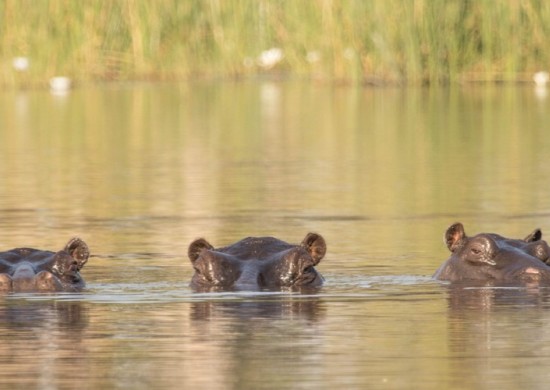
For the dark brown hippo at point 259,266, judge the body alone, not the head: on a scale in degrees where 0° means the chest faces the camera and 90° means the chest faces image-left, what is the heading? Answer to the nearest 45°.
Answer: approximately 0°

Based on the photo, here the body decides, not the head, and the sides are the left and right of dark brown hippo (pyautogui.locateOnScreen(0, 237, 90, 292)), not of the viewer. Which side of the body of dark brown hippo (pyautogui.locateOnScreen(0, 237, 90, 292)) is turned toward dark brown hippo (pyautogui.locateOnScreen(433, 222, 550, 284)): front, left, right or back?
left

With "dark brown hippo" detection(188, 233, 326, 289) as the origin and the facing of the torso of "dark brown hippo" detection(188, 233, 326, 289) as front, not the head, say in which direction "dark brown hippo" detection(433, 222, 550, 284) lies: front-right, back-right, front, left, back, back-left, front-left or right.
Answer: left

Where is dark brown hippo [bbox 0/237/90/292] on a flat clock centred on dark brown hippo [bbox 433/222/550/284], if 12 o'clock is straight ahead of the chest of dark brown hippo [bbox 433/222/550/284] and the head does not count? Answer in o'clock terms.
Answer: dark brown hippo [bbox 0/237/90/292] is roughly at 4 o'clock from dark brown hippo [bbox 433/222/550/284].

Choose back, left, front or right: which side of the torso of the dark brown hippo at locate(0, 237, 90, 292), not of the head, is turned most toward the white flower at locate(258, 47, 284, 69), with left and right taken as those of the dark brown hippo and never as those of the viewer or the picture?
back

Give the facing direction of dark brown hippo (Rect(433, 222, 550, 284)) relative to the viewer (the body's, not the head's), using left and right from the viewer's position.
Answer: facing the viewer and to the right of the viewer

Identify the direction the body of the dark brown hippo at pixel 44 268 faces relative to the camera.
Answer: toward the camera

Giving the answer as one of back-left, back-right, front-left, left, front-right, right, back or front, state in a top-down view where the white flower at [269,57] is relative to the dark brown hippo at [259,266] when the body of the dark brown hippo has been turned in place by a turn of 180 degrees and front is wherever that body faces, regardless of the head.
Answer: front

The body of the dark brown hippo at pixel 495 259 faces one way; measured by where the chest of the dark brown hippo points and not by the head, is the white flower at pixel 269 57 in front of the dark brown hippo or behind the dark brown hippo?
behind

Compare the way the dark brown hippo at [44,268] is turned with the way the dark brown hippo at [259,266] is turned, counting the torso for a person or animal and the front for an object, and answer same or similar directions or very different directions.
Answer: same or similar directions

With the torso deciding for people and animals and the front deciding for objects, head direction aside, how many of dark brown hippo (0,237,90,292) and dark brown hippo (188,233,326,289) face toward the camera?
2

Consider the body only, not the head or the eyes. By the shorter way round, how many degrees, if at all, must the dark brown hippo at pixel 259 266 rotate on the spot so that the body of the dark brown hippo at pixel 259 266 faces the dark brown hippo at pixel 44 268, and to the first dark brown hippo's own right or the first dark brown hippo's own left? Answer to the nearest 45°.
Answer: approximately 90° to the first dark brown hippo's own right

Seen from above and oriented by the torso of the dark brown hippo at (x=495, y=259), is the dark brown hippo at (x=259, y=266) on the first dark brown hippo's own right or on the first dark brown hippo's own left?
on the first dark brown hippo's own right
